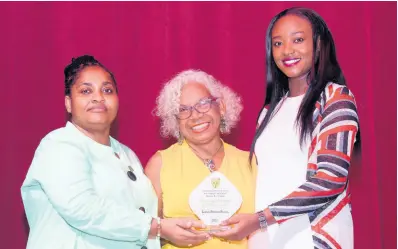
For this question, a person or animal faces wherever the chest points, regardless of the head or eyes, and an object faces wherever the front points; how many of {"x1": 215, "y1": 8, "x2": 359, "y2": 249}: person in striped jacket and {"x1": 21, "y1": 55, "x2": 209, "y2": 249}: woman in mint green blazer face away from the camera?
0

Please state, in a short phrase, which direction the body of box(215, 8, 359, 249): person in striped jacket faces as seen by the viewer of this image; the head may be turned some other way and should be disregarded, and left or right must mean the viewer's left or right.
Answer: facing the viewer and to the left of the viewer

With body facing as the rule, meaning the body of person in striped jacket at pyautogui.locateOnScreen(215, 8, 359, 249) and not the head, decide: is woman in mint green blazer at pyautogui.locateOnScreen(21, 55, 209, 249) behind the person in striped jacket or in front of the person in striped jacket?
in front

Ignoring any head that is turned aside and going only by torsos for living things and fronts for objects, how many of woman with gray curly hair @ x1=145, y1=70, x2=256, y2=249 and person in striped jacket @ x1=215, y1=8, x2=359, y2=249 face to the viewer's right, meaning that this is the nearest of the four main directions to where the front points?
0

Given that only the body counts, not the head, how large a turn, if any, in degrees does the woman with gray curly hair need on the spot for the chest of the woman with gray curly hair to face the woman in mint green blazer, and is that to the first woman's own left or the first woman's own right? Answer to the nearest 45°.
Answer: approximately 45° to the first woman's own right

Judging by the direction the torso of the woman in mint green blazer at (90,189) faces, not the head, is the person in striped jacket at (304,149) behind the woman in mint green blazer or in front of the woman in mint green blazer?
in front

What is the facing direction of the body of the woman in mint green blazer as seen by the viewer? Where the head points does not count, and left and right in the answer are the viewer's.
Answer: facing the viewer and to the right of the viewer

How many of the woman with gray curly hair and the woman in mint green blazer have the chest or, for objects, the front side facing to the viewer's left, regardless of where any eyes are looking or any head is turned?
0
